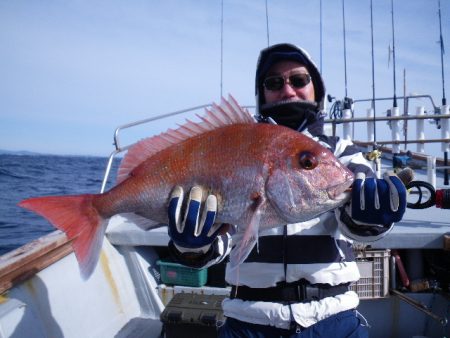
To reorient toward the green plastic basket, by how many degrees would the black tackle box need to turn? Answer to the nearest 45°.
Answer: approximately 180°

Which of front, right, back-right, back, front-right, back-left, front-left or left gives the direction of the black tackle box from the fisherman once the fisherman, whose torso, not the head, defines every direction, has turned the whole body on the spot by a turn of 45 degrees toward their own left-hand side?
back

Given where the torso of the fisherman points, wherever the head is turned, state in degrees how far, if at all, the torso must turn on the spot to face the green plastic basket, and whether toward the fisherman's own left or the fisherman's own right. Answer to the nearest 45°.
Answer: approximately 135° to the fisherman's own right

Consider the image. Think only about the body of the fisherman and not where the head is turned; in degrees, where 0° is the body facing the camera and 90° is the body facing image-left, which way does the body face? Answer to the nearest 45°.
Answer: approximately 0°

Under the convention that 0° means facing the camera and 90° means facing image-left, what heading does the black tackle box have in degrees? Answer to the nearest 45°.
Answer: approximately 0°
